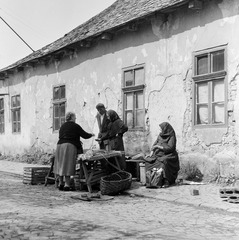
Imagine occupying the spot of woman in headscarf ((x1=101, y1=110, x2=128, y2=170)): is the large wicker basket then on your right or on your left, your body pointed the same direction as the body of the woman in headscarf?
on your left

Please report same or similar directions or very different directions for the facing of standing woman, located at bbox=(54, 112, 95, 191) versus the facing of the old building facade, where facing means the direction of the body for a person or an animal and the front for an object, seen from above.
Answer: very different directions

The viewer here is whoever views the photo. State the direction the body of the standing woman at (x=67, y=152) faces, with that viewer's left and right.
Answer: facing away from the viewer and to the right of the viewer

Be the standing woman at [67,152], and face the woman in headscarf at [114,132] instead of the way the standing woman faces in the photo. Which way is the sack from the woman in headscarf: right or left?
right

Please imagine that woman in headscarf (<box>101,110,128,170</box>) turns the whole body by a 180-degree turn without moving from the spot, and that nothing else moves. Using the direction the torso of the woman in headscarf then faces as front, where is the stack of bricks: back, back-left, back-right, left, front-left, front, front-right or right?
front-right

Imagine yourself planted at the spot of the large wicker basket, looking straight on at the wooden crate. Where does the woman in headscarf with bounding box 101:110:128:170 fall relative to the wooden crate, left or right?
right

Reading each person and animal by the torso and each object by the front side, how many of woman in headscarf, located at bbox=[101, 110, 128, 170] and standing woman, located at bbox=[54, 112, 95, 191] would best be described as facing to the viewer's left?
1

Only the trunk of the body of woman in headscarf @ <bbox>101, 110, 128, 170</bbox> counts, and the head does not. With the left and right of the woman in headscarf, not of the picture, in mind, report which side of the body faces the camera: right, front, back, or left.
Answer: left

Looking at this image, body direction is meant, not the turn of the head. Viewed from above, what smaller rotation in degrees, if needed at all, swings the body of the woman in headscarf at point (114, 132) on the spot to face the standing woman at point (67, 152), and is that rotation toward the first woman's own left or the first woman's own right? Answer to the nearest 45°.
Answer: approximately 45° to the first woman's own left

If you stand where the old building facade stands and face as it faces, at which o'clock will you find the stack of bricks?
The stack of bricks is roughly at 10 o'clock from the old building facade.

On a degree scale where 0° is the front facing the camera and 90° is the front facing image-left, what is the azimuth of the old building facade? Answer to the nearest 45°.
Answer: approximately 45°

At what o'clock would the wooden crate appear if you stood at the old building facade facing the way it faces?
The wooden crate is roughly at 1 o'clock from the old building facade.
